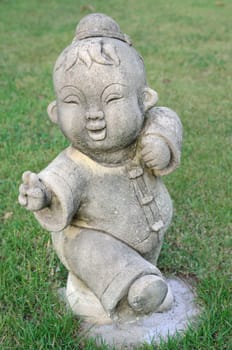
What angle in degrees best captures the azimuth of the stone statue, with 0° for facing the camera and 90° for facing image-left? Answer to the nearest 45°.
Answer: approximately 0°
